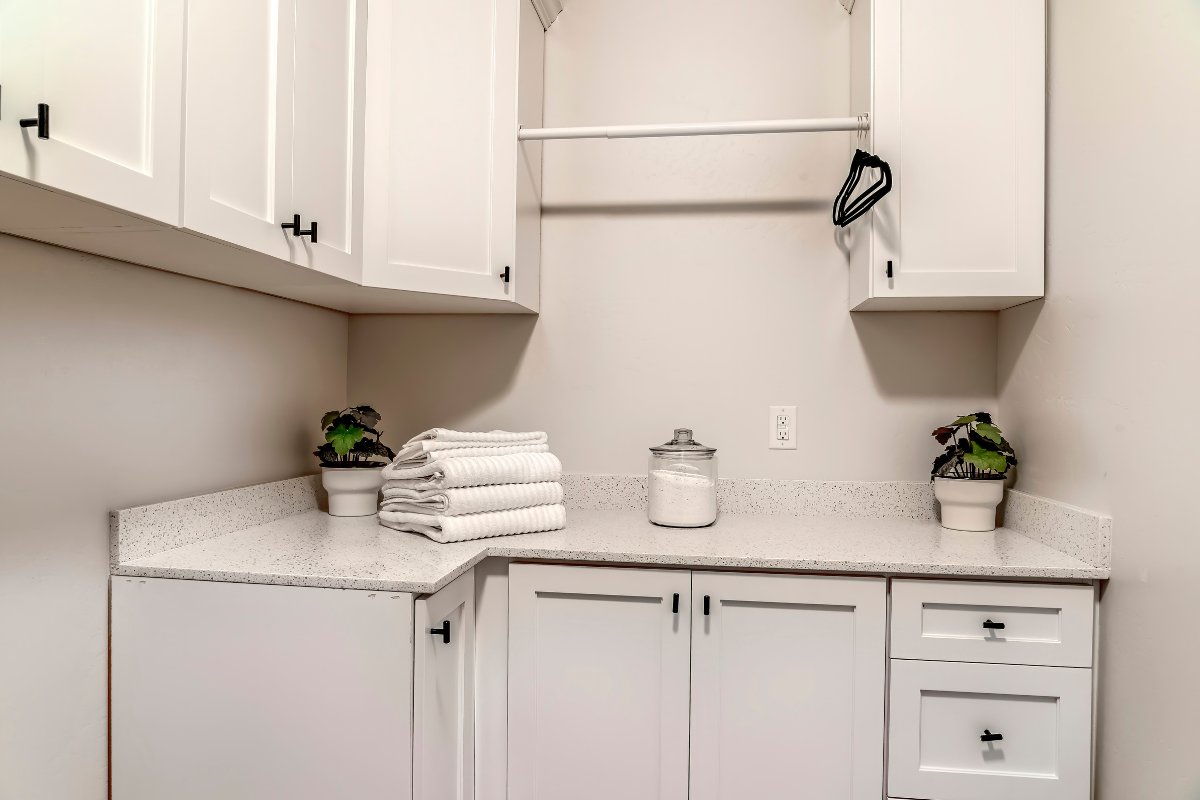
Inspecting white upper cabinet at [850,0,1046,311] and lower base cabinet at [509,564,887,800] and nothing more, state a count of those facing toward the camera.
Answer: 2

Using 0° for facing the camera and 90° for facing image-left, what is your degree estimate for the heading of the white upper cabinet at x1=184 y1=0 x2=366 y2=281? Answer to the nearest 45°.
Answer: approximately 315°

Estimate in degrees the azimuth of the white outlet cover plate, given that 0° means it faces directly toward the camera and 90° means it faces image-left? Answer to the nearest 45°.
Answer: approximately 0°

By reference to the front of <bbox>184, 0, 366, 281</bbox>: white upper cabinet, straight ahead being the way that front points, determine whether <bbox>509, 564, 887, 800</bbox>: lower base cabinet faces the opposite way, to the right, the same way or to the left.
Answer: to the right

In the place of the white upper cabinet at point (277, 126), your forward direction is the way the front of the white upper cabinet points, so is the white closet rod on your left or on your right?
on your left

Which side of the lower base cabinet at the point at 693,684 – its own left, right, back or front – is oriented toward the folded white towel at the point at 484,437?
right

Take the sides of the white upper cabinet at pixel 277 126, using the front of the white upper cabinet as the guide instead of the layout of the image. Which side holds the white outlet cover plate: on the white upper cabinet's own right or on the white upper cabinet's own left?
on the white upper cabinet's own left
